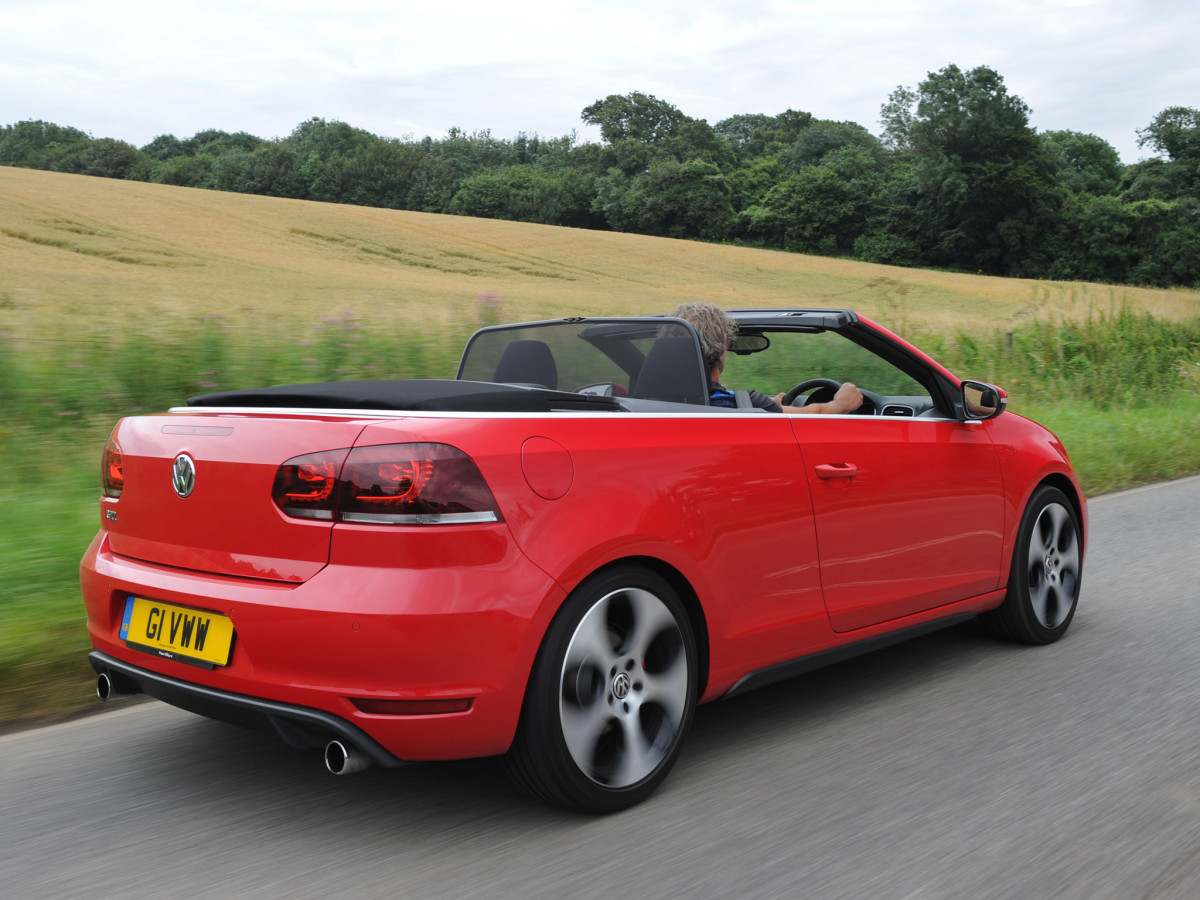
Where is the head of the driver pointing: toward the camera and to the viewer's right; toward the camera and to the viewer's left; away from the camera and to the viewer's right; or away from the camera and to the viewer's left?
away from the camera and to the viewer's right

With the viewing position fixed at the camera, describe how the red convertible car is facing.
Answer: facing away from the viewer and to the right of the viewer

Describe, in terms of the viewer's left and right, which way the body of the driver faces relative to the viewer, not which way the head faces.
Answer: facing away from the viewer and to the right of the viewer
